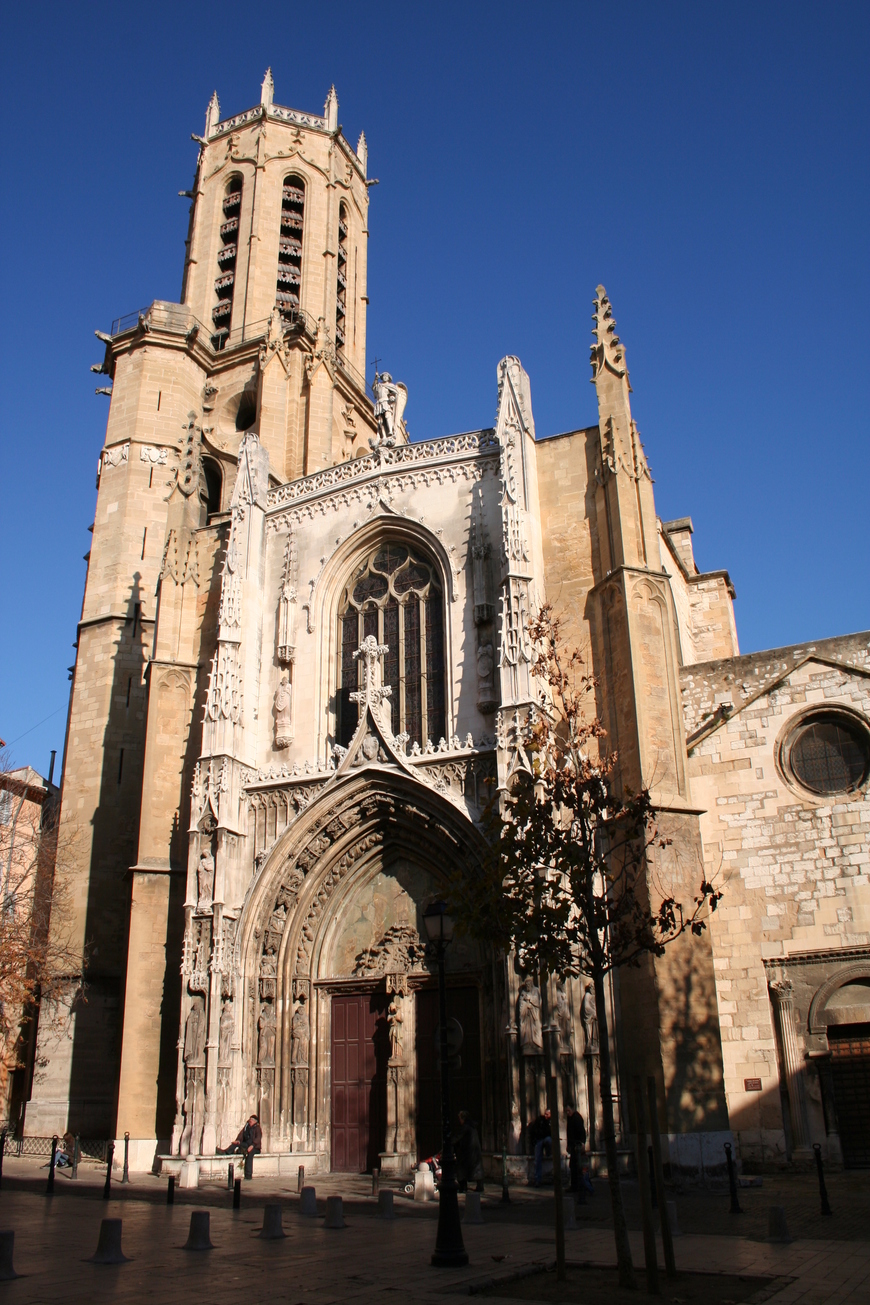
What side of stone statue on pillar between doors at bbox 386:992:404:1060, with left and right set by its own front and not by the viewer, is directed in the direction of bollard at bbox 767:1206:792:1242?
left

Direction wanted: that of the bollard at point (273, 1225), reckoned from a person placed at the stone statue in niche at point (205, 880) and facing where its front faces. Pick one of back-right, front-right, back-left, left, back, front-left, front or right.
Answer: front-left

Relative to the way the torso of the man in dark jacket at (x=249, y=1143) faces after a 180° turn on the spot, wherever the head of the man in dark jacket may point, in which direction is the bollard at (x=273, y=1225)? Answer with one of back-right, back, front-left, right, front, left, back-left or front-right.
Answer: back-right

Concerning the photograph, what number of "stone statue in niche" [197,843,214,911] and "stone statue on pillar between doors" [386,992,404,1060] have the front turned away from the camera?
0

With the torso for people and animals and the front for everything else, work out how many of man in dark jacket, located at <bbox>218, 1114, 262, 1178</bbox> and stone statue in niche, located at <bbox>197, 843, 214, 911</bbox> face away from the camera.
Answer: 0

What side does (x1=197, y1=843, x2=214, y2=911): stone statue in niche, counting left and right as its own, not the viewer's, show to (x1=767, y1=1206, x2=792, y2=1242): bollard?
left

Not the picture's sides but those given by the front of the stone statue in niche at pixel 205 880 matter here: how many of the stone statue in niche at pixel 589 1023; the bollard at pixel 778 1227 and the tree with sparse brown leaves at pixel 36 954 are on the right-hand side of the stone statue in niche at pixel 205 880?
1

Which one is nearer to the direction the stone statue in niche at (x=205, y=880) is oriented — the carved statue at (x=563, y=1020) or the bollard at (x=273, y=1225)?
the bollard

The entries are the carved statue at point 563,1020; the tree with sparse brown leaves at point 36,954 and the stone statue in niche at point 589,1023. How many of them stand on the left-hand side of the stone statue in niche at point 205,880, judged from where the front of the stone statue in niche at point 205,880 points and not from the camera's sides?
2

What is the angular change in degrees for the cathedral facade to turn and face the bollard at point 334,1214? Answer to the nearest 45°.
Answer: approximately 45° to its left

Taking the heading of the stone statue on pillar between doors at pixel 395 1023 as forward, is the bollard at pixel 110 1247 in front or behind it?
in front

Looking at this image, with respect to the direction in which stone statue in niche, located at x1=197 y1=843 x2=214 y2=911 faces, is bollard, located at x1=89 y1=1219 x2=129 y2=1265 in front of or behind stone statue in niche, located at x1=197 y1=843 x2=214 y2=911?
in front
